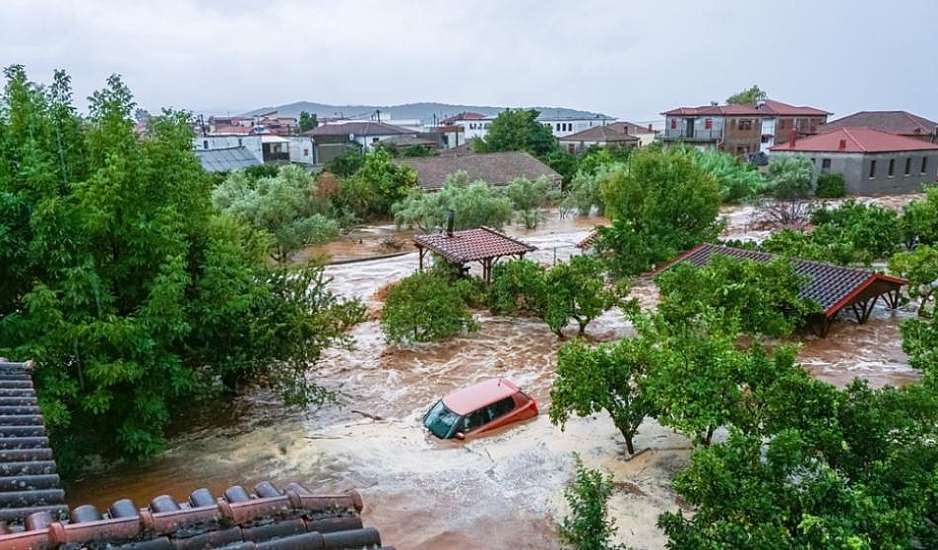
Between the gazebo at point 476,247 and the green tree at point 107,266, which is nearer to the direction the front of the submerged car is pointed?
the green tree

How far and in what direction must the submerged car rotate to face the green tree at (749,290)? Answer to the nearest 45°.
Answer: approximately 180°

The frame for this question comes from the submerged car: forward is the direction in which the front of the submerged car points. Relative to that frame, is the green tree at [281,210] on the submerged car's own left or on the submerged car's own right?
on the submerged car's own right

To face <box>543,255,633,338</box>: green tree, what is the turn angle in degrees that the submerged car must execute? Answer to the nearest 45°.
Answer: approximately 180°

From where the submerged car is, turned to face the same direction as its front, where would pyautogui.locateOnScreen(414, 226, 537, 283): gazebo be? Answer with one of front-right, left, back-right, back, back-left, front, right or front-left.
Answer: back-right

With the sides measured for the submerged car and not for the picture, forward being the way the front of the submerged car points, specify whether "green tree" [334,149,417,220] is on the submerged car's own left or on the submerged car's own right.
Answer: on the submerged car's own right

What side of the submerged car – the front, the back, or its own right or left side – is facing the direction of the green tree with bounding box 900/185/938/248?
back

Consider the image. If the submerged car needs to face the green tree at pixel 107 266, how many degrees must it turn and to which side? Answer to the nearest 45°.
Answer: approximately 45° to its right

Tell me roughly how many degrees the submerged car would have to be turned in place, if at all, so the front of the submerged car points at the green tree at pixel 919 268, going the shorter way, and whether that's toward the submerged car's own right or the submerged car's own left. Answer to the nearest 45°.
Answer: approximately 180°

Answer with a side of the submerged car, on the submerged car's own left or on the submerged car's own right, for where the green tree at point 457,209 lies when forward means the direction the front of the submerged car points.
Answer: on the submerged car's own right

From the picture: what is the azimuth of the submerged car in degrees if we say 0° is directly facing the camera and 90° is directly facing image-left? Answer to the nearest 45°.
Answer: approximately 45°
